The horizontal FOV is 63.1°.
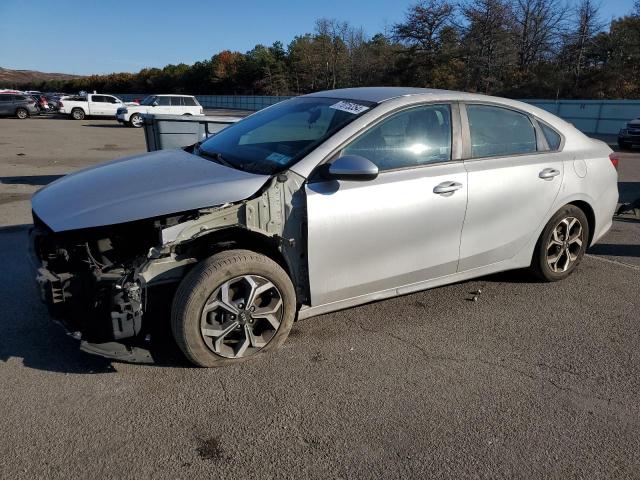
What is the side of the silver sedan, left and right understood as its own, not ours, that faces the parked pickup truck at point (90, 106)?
right

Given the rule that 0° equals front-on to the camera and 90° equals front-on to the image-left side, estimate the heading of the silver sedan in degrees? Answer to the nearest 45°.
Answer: approximately 45°

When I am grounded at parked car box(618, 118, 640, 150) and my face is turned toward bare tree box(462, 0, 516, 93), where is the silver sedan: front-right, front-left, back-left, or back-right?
back-left

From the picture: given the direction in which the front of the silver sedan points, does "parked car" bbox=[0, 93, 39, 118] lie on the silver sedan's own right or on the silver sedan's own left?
on the silver sedan's own right

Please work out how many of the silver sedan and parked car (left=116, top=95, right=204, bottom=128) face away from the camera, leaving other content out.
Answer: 0

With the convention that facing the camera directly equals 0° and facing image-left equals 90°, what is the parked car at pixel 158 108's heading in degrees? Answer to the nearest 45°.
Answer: approximately 45°

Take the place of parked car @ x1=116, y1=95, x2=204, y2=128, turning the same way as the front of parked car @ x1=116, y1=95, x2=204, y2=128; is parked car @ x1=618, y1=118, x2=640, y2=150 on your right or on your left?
on your left

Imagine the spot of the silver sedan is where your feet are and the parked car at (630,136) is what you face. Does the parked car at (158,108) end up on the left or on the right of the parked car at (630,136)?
left

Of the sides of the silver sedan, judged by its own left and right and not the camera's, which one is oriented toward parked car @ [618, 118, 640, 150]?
back

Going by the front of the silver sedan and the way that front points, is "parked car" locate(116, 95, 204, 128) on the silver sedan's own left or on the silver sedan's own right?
on the silver sedan's own right
